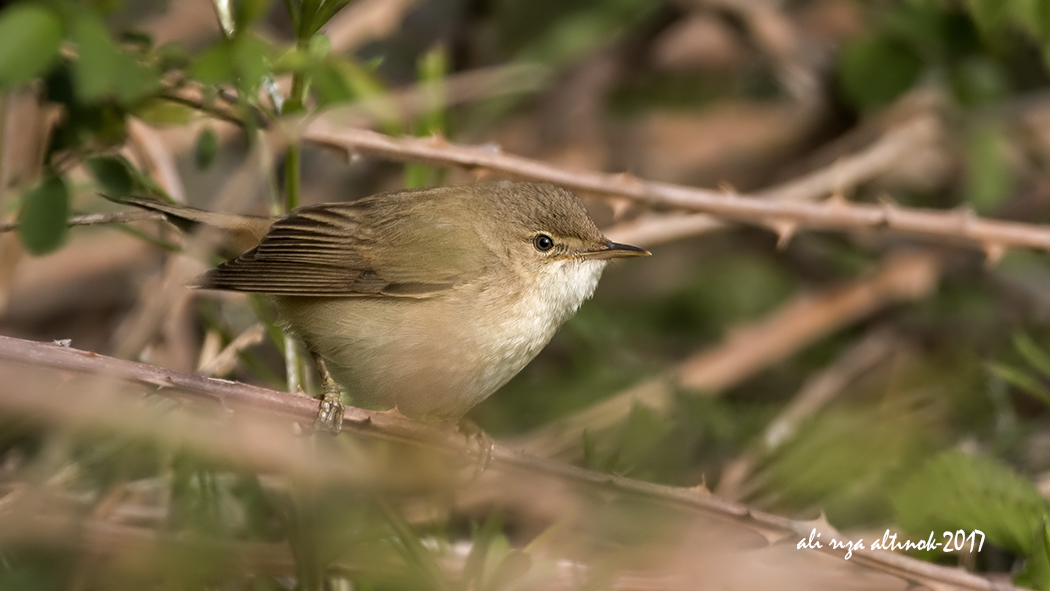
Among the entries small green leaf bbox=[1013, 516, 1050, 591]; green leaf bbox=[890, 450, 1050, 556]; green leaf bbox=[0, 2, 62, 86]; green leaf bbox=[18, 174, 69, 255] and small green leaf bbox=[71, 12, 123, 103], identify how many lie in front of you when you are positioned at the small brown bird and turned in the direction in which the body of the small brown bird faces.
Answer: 2

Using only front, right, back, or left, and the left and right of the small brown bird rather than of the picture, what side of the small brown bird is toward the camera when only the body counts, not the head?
right

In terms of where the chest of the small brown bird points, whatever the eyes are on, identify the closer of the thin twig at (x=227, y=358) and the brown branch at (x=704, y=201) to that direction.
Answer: the brown branch

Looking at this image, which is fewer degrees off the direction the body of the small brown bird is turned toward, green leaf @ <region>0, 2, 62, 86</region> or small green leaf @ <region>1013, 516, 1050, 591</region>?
the small green leaf

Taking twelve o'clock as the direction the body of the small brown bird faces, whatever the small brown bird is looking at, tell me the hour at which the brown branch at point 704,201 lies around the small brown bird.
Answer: The brown branch is roughly at 12 o'clock from the small brown bird.

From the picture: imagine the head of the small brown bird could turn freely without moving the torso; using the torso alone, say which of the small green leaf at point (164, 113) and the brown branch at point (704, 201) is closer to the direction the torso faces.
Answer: the brown branch

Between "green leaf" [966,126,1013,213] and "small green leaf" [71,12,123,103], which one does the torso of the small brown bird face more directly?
the green leaf

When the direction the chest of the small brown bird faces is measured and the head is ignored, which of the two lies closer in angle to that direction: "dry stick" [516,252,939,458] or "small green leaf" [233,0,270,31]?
the dry stick

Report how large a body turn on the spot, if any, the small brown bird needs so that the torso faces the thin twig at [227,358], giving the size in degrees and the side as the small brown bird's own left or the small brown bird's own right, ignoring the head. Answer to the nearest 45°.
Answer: approximately 180°

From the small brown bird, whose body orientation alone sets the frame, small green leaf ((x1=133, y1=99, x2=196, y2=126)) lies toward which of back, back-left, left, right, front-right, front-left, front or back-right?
back

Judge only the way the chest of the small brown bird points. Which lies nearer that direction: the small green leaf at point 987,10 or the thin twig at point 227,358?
the small green leaf

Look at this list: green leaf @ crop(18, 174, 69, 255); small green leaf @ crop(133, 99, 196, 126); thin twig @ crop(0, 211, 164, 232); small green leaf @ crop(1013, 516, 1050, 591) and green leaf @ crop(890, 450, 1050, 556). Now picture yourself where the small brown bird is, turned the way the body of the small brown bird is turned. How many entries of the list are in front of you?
2
